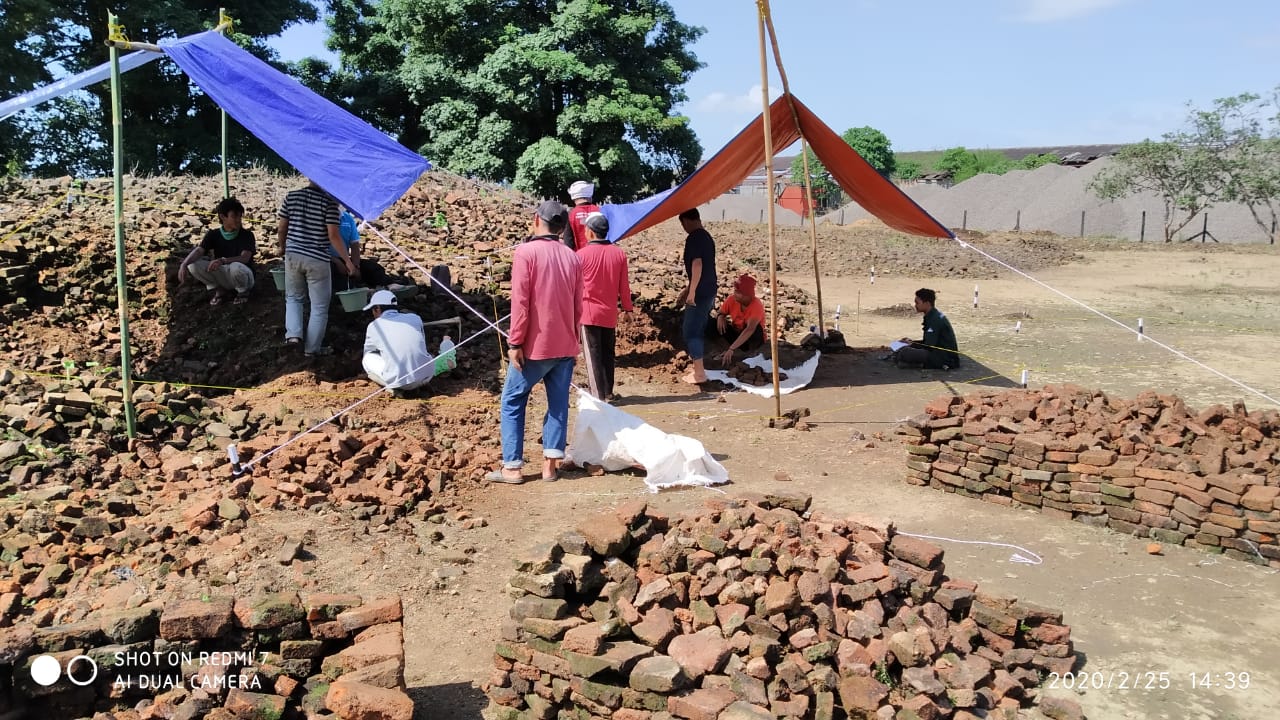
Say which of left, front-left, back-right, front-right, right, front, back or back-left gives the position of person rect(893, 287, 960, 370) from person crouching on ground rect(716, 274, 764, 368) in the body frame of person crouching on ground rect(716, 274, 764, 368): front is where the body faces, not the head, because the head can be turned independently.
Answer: back-left

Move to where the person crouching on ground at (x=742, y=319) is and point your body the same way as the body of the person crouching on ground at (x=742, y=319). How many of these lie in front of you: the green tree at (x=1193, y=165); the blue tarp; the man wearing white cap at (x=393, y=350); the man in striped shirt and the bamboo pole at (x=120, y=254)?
4

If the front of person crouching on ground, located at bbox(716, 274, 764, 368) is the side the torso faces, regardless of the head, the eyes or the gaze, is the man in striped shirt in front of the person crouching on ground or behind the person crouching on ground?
in front

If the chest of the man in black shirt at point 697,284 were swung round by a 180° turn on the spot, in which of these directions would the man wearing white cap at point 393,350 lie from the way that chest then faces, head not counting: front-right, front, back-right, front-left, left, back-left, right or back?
back-right

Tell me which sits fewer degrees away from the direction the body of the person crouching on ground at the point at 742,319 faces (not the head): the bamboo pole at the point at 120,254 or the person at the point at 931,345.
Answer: the bamboo pole

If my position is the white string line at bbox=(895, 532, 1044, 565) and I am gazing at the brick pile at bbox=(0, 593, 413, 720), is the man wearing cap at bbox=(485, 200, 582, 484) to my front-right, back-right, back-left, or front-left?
front-right

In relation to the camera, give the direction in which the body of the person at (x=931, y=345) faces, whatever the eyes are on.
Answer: to the viewer's left

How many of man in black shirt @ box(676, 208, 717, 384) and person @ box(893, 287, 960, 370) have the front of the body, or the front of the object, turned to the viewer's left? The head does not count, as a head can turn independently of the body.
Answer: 2

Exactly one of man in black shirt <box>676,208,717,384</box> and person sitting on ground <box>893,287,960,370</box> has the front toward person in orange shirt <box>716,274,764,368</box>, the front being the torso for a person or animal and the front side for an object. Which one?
person sitting on ground <box>893,287,960,370</box>

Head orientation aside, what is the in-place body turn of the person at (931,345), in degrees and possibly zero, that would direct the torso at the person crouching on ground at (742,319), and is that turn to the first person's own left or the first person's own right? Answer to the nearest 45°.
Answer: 0° — they already face them

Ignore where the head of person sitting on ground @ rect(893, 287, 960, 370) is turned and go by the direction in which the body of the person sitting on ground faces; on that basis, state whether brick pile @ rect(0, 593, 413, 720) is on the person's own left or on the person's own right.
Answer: on the person's own left

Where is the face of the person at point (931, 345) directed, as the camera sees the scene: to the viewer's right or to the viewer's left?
to the viewer's left

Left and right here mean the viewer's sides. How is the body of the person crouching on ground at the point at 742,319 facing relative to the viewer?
facing the viewer and to the left of the viewer

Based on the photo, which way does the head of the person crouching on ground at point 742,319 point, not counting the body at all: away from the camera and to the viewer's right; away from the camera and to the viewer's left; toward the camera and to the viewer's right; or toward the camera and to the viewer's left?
toward the camera and to the viewer's left

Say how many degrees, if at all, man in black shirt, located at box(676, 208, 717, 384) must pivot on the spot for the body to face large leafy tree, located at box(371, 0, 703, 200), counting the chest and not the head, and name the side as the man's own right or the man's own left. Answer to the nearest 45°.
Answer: approximately 90° to the man's own right
